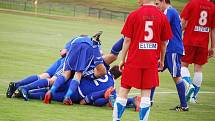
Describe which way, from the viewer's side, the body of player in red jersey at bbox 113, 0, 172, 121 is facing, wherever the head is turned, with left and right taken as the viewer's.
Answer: facing away from the viewer

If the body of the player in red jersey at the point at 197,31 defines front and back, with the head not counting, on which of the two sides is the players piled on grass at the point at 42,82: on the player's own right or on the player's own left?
on the player's own left

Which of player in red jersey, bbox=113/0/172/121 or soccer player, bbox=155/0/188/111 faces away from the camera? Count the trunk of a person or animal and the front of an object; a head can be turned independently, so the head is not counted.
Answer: the player in red jersey

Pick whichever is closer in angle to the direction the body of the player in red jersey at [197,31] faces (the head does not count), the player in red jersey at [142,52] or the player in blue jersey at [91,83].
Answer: the player in blue jersey

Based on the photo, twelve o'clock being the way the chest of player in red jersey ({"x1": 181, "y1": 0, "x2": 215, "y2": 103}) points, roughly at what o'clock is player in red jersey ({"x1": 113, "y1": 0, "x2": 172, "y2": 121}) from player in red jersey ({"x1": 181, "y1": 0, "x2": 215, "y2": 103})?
player in red jersey ({"x1": 113, "y1": 0, "x2": 172, "y2": 121}) is roughly at 8 o'clock from player in red jersey ({"x1": 181, "y1": 0, "x2": 215, "y2": 103}).

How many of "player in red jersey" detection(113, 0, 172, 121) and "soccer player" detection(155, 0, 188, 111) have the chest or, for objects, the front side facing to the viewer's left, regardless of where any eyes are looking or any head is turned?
1

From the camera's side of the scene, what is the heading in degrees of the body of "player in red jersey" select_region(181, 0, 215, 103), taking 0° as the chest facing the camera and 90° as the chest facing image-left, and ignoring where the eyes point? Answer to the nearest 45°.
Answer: approximately 135°

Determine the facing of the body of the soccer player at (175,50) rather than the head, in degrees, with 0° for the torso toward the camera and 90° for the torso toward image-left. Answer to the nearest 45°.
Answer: approximately 90°
